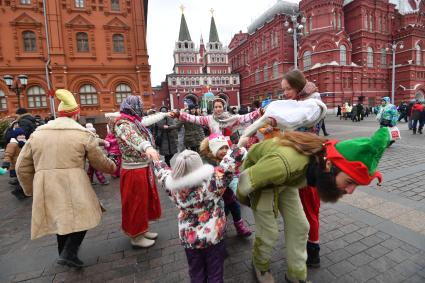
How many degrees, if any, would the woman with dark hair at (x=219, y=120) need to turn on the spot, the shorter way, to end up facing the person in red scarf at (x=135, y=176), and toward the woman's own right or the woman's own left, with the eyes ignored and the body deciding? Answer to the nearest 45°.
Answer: approximately 45° to the woman's own right

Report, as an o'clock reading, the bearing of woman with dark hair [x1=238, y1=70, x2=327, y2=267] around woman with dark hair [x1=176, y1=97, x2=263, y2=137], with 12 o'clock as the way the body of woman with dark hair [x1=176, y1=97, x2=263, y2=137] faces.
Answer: woman with dark hair [x1=238, y1=70, x2=327, y2=267] is roughly at 11 o'clock from woman with dark hair [x1=176, y1=97, x2=263, y2=137].

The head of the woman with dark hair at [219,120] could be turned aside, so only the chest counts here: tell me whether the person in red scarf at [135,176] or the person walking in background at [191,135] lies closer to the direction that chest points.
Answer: the person in red scarf

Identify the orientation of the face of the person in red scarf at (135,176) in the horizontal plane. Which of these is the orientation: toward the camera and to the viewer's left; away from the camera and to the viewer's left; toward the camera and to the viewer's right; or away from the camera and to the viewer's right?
away from the camera and to the viewer's right

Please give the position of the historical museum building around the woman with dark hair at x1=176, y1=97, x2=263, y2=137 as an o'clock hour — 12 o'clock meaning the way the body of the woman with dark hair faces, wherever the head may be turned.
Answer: The historical museum building is roughly at 7 o'clock from the woman with dark hair.

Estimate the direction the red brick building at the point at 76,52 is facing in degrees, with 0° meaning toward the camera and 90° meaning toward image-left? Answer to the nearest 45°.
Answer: approximately 315°

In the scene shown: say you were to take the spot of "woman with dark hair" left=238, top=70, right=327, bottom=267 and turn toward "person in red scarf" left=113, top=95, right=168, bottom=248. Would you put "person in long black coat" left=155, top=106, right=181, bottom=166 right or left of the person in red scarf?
right
